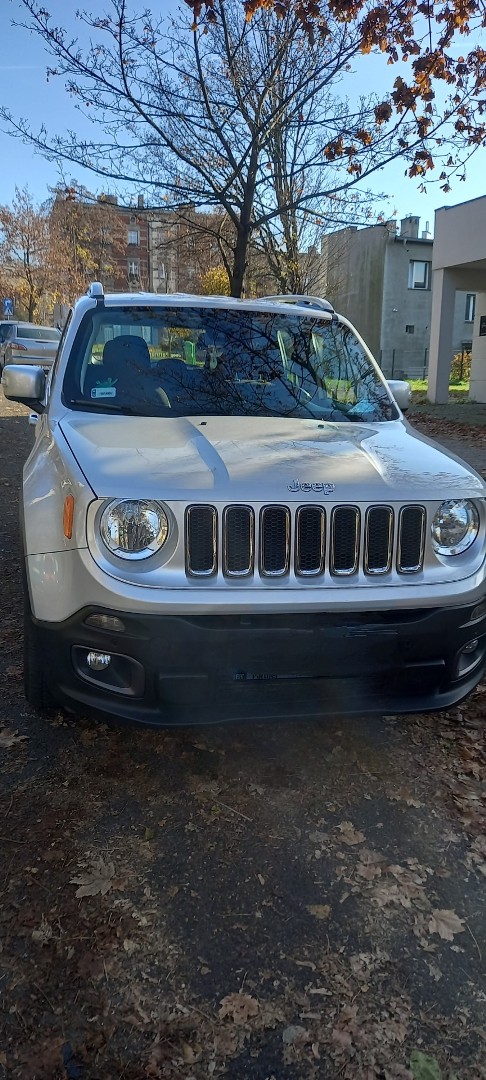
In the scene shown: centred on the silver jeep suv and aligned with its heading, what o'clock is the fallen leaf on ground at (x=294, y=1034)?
The fallen leaf on ground is roughly at 12 o'clock from the silver jeep suv.

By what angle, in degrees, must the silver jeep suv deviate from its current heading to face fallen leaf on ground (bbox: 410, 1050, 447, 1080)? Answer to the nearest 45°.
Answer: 0° — it already faces it

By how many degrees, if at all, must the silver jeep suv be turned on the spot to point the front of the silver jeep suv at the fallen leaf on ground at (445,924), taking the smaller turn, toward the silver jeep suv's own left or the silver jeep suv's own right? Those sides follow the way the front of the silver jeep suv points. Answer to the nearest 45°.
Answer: approximately 45° to the silver jeep suv's own left

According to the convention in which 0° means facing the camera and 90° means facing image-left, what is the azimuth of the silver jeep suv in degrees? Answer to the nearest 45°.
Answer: approximately 0°

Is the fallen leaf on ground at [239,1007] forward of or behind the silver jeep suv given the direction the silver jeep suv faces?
forward

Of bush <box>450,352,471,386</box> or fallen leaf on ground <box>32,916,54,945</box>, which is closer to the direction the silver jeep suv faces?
the fallen leaf on ground

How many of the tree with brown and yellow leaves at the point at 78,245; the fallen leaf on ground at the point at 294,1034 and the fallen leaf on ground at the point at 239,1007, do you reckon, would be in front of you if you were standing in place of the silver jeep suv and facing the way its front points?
2

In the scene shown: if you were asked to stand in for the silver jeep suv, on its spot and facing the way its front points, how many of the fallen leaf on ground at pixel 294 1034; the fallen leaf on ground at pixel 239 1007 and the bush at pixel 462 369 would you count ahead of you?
2

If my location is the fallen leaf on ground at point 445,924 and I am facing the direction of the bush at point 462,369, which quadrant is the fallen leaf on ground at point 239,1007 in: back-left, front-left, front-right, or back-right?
back-left

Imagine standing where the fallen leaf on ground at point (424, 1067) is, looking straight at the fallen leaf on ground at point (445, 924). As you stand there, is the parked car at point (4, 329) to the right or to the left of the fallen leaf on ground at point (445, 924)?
left
